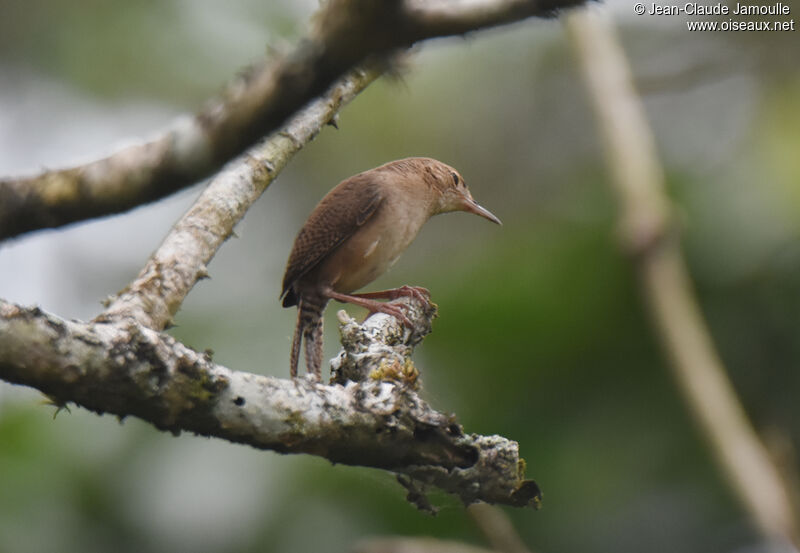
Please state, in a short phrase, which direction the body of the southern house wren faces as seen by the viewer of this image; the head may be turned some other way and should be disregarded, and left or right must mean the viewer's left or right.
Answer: facing to the right of the viewer

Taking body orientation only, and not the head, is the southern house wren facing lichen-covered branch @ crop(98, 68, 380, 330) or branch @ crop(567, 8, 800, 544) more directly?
the branch
